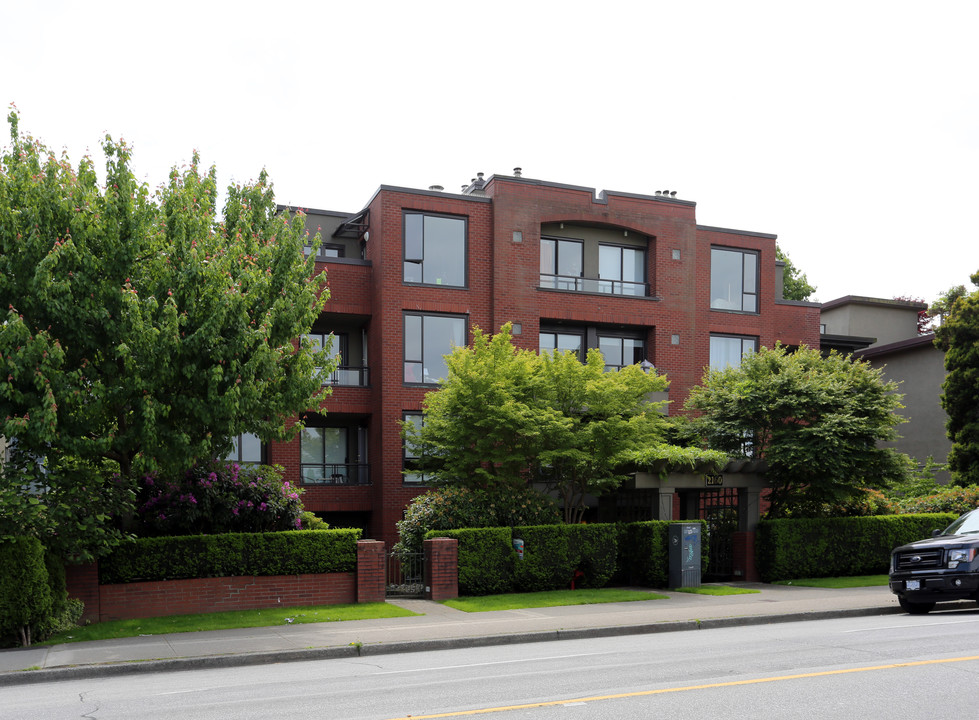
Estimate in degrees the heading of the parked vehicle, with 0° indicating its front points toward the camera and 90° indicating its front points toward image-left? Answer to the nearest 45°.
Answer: approximately 45°

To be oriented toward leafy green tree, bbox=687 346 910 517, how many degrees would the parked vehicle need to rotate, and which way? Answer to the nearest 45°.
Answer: approximately 135° to its right

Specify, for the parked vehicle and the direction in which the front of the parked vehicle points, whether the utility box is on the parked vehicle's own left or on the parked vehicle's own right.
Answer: on the parked vehicle's own right

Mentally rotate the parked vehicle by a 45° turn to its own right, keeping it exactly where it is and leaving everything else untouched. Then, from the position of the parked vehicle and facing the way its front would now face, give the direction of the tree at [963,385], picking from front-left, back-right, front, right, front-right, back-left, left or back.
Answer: right

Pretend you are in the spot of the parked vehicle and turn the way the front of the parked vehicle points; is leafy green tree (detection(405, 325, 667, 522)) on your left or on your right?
on your right

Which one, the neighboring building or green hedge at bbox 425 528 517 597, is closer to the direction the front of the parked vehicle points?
the green hedge

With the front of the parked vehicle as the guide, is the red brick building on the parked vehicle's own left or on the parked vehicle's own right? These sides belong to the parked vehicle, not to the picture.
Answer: on the parked vehicle's own right
